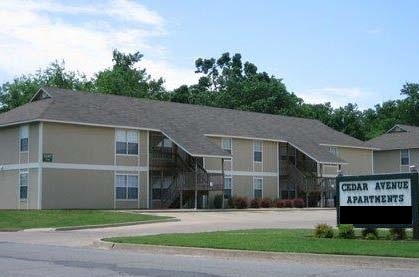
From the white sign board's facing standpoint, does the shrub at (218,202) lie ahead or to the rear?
to the rear

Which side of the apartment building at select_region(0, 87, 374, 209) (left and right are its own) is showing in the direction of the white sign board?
front

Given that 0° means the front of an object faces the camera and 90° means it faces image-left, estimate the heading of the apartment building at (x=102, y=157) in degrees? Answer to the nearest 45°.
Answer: approximately 315°

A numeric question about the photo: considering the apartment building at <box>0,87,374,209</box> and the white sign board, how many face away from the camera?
0

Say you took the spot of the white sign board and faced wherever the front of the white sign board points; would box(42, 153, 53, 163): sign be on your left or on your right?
on your right

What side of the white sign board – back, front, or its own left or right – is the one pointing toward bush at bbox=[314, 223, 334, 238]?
right
